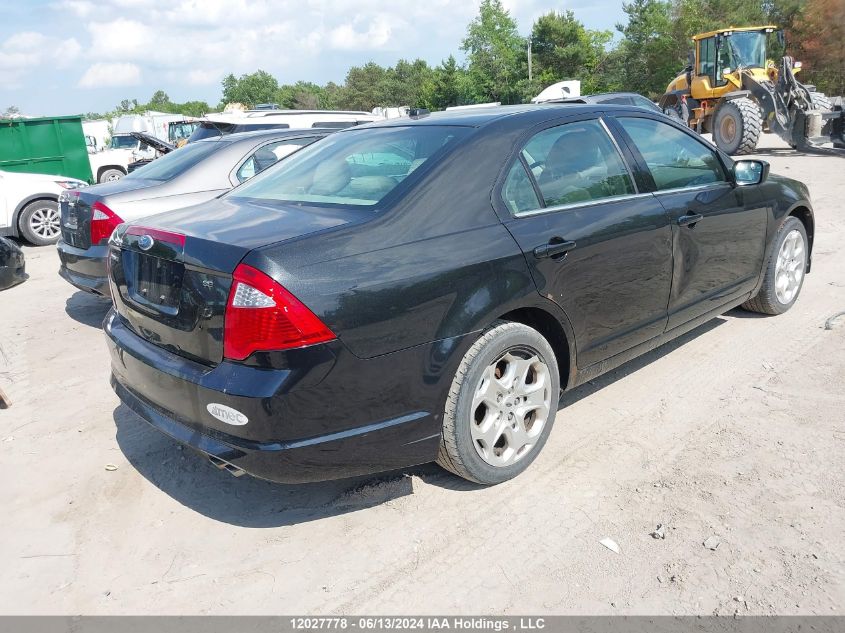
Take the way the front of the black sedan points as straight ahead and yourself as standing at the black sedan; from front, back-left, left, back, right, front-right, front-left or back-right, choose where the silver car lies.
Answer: left

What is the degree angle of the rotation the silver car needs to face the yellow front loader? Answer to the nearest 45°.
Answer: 0° — it already faces it

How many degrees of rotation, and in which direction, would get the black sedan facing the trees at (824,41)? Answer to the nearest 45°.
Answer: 0° — it already faces it

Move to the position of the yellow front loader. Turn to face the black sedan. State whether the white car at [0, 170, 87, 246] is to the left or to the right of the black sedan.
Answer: right

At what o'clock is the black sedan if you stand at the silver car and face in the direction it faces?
The black sedan is roughly at 4 o'clock from the silver car.

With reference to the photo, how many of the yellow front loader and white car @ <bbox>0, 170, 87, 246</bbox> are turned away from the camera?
0

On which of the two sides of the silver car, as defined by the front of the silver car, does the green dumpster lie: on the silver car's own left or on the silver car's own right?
on the silver car's own left

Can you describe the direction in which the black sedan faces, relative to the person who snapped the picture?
facing away from the viewer and to the right of the viewer

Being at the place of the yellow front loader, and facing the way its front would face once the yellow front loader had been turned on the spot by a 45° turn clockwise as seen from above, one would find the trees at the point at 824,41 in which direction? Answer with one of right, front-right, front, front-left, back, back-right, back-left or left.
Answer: back
